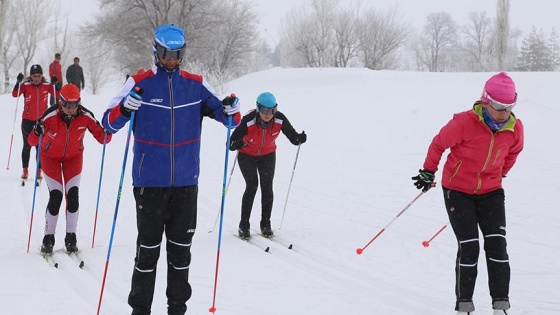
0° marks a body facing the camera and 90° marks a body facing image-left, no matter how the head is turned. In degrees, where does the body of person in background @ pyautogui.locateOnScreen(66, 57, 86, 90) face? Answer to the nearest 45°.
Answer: approximately 0°

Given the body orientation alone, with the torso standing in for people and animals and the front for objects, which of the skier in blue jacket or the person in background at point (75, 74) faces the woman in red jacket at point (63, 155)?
the person in background

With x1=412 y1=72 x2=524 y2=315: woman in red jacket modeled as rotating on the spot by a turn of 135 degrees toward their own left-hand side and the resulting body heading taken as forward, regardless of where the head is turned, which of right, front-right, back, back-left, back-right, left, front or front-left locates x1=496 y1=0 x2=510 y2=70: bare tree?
front-left

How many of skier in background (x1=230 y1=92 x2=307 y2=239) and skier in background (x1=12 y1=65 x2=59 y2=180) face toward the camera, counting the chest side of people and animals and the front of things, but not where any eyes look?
2

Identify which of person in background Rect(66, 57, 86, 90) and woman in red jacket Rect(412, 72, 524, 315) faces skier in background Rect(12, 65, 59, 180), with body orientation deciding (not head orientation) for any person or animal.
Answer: person in background Rect(66, 57, 86, 90)

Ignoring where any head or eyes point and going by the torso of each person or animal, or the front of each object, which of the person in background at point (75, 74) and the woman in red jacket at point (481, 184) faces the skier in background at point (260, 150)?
the person in background at point (75, 74)

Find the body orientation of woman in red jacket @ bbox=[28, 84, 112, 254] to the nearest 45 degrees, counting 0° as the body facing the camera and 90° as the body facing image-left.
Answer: approximately 0°

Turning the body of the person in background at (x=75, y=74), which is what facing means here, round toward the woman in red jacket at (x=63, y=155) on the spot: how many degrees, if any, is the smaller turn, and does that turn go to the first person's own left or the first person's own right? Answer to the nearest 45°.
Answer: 0° — they already face them
